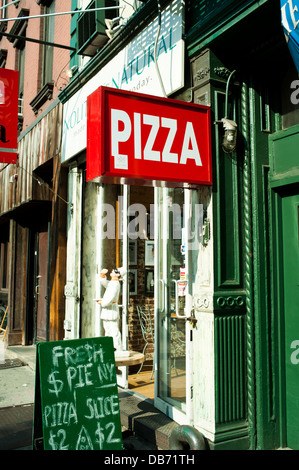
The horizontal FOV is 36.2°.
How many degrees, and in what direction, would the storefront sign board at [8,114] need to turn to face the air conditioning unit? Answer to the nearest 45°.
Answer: approximately 45° to its left

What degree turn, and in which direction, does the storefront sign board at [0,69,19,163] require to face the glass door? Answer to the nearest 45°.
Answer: approximately 45° to its left

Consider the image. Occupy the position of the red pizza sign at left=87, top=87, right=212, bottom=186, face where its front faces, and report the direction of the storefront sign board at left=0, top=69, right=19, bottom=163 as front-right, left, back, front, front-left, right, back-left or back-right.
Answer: back

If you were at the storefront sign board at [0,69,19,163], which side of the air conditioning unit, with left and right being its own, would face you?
right

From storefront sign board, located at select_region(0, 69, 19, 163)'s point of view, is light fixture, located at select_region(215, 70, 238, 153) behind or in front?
in front

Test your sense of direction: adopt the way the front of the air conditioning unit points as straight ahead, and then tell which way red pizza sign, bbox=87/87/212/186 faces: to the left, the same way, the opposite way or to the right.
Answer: to the left

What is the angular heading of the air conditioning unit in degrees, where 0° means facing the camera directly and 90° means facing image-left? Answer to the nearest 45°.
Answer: approximately 45°

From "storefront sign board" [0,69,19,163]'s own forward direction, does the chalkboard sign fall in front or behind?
in front
